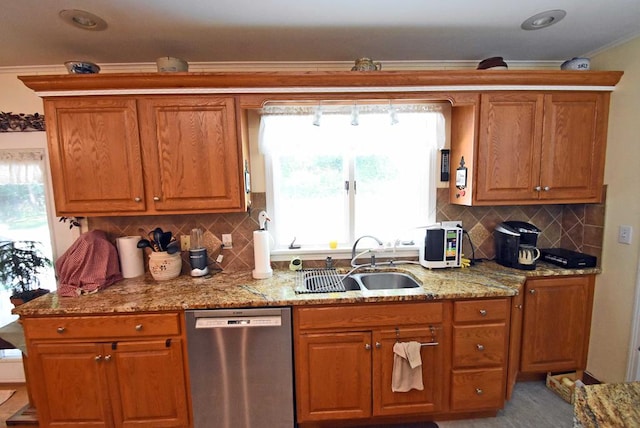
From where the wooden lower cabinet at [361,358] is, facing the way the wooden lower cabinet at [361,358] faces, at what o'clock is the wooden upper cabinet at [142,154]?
The wooden upper cabinet is roughly at 3 o'clock from the wooden lower cabinet.

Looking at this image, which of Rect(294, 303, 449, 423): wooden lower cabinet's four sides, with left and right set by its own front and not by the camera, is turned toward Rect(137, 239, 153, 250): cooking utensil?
right

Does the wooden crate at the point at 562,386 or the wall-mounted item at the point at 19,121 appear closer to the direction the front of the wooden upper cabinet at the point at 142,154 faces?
the wooden crate

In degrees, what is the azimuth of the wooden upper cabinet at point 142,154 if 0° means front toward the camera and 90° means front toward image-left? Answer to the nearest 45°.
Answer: approximately 0°

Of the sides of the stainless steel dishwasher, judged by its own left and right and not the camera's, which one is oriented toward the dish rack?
left

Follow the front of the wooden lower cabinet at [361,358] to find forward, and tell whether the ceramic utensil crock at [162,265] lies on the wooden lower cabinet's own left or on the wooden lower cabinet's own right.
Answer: on the wooden lower cabinet's own right

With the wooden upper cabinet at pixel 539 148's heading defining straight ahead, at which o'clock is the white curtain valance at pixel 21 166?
The white curtain valance is roughly at 2 o'clock from the wooden upper cabinet.

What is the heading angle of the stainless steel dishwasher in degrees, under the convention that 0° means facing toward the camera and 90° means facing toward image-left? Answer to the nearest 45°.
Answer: approximately 0°
